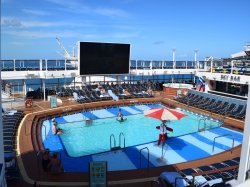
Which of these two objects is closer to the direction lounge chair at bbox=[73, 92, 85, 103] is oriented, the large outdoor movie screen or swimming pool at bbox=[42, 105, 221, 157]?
the swimming pool

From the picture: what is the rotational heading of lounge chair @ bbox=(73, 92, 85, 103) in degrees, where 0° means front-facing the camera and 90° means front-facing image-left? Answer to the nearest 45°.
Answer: approximately 315°

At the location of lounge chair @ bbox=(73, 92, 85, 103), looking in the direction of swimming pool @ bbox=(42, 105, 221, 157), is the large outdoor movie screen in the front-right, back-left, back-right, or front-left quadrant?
back-left

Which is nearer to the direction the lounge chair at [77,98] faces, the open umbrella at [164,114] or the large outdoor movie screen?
the open umbrella

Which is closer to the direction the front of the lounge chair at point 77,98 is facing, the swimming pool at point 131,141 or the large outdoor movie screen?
the swimming pool

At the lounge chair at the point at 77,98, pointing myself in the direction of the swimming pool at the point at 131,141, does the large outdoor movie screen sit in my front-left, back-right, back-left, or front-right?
back-left

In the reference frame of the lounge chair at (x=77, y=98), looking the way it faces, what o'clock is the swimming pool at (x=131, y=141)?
The swimming pool is roughly at 1 o'clock from the lounge chair.

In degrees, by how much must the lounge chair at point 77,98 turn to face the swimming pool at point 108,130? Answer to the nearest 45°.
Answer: approximately 45° to its right
